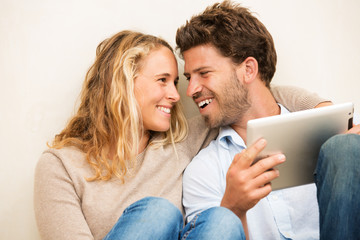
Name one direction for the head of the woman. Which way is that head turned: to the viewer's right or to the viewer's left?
to the viewer's right

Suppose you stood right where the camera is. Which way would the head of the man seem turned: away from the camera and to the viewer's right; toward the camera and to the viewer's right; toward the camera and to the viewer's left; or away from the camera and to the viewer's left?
toward the camera and to the viewer's left

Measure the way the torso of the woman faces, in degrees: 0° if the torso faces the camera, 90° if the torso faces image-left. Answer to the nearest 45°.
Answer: approximately 315°
